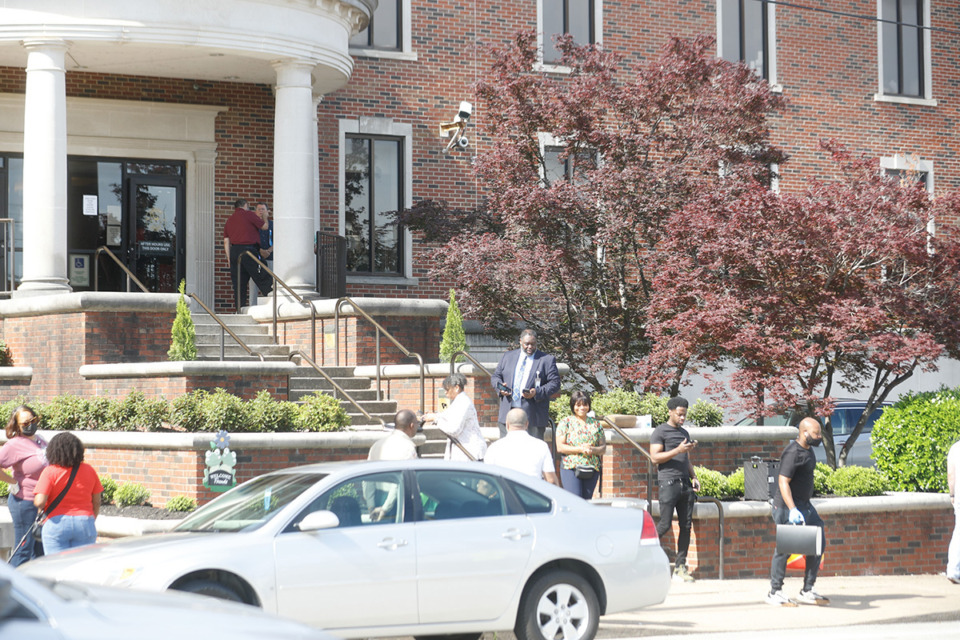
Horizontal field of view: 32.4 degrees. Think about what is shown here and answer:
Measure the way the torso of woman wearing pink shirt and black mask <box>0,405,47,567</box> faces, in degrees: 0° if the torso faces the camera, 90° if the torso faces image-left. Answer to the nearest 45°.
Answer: approximately 315°

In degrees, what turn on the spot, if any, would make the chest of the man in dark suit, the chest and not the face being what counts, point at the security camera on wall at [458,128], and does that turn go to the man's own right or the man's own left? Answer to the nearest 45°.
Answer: approximately 180°

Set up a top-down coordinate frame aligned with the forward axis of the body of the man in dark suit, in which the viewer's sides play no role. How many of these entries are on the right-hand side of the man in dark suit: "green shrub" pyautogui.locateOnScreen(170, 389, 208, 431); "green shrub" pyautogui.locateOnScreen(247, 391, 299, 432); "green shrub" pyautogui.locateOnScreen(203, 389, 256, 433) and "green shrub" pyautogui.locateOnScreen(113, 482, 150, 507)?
4

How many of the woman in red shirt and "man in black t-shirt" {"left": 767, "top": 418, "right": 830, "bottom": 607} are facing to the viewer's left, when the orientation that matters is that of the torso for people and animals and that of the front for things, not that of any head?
0

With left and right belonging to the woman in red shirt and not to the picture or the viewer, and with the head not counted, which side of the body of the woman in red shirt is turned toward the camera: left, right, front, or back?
back

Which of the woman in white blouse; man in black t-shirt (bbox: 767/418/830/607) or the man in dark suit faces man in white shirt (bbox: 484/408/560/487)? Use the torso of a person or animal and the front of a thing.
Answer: the man in dark suit

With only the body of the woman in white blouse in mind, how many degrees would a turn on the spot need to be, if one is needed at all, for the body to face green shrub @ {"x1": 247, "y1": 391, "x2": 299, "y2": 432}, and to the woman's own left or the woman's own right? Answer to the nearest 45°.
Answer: approximately 45° to the woman's own right

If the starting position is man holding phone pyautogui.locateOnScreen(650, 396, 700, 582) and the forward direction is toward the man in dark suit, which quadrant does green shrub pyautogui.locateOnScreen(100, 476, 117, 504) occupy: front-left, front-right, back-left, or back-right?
front-left

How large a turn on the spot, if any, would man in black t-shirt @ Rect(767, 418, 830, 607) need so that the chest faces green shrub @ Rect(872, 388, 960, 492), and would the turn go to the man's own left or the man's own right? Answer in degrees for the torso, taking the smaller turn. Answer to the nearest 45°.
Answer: approximately 90° to the man's own left

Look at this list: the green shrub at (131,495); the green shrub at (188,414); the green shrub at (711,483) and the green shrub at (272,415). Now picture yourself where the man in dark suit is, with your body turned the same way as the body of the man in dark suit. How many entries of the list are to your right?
3

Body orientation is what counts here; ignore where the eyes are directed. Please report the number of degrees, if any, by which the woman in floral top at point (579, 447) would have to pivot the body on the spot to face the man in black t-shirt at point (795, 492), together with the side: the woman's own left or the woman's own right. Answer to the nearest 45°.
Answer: approximately 45° to the woman's own left

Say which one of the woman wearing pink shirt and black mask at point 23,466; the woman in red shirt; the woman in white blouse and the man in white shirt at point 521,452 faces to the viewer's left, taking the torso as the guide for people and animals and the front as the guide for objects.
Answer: the woman in white blouse

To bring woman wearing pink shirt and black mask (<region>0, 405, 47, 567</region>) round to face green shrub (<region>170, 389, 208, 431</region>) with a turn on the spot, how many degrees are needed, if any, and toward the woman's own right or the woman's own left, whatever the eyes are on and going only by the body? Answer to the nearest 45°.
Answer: approximately 90° to the woman's own left

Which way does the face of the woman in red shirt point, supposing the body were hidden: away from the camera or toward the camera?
away from the camera

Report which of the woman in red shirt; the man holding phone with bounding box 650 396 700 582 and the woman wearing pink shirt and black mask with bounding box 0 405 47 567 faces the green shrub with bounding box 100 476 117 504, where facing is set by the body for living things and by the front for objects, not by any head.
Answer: the woman in red shirt

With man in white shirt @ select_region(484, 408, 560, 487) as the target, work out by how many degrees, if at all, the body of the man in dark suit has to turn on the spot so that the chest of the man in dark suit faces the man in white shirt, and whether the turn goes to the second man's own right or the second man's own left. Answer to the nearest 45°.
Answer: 0° — they already face them

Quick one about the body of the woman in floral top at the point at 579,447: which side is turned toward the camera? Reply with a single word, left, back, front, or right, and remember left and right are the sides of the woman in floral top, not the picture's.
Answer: front
